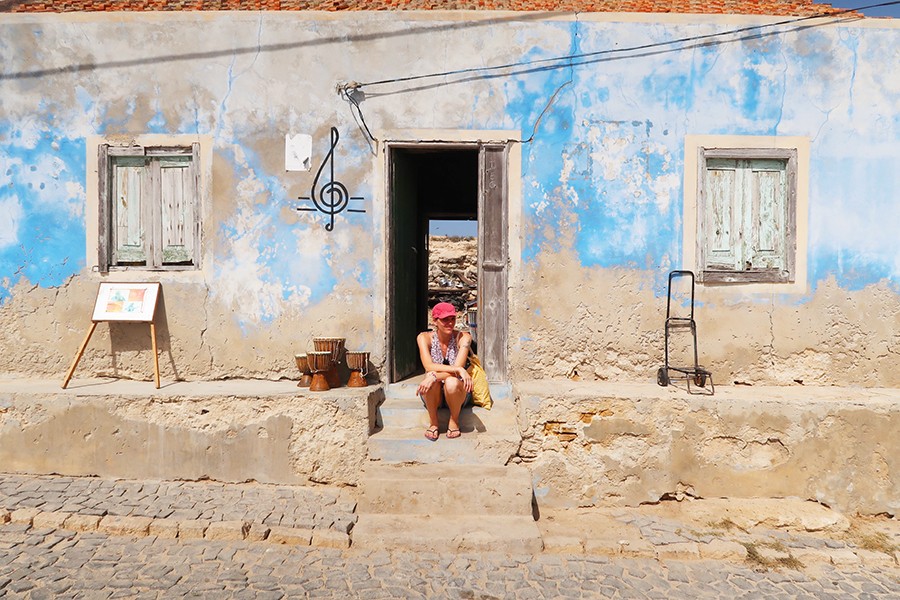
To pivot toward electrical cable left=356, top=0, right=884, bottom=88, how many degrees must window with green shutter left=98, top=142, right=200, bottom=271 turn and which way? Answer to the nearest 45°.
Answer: approximately 45° to its left

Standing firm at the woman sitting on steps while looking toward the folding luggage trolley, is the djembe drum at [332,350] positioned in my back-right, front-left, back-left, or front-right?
back-left

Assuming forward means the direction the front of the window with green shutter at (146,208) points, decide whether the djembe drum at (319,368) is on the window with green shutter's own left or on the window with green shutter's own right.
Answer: on the window with green shutter's own left

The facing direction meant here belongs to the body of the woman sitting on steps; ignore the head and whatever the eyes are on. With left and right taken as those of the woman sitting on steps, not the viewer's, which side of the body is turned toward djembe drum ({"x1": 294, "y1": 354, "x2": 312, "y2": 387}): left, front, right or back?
right

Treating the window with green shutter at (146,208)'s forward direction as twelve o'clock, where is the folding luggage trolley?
The folding luggage trolley is roughly at 10 o'clock from the window with green shutter.
